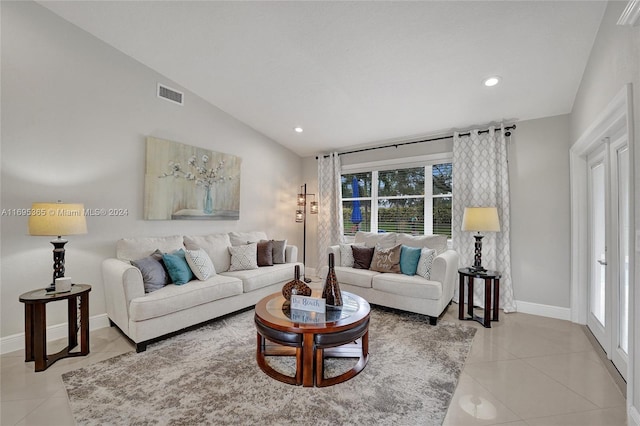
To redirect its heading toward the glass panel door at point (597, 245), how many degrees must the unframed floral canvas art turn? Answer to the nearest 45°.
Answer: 0° — it already faces it

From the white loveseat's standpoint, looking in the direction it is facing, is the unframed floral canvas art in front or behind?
in front

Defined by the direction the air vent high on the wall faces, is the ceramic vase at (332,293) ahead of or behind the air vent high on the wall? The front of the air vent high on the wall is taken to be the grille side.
ahead

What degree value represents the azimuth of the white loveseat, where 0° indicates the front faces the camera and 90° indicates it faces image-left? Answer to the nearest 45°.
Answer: approximately 45°

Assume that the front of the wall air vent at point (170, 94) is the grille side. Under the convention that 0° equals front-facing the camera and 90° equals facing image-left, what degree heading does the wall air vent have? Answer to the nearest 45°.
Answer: approximately 315°
